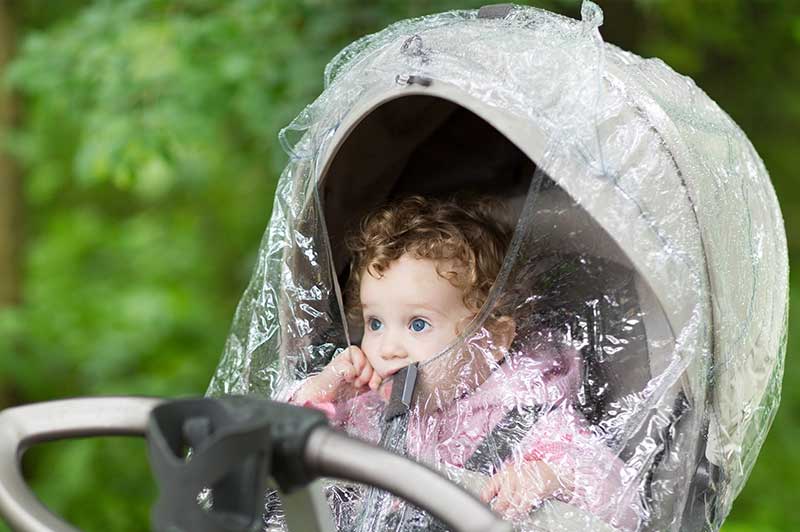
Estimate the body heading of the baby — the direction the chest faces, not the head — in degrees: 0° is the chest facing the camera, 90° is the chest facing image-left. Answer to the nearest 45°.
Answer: approximately 45°
